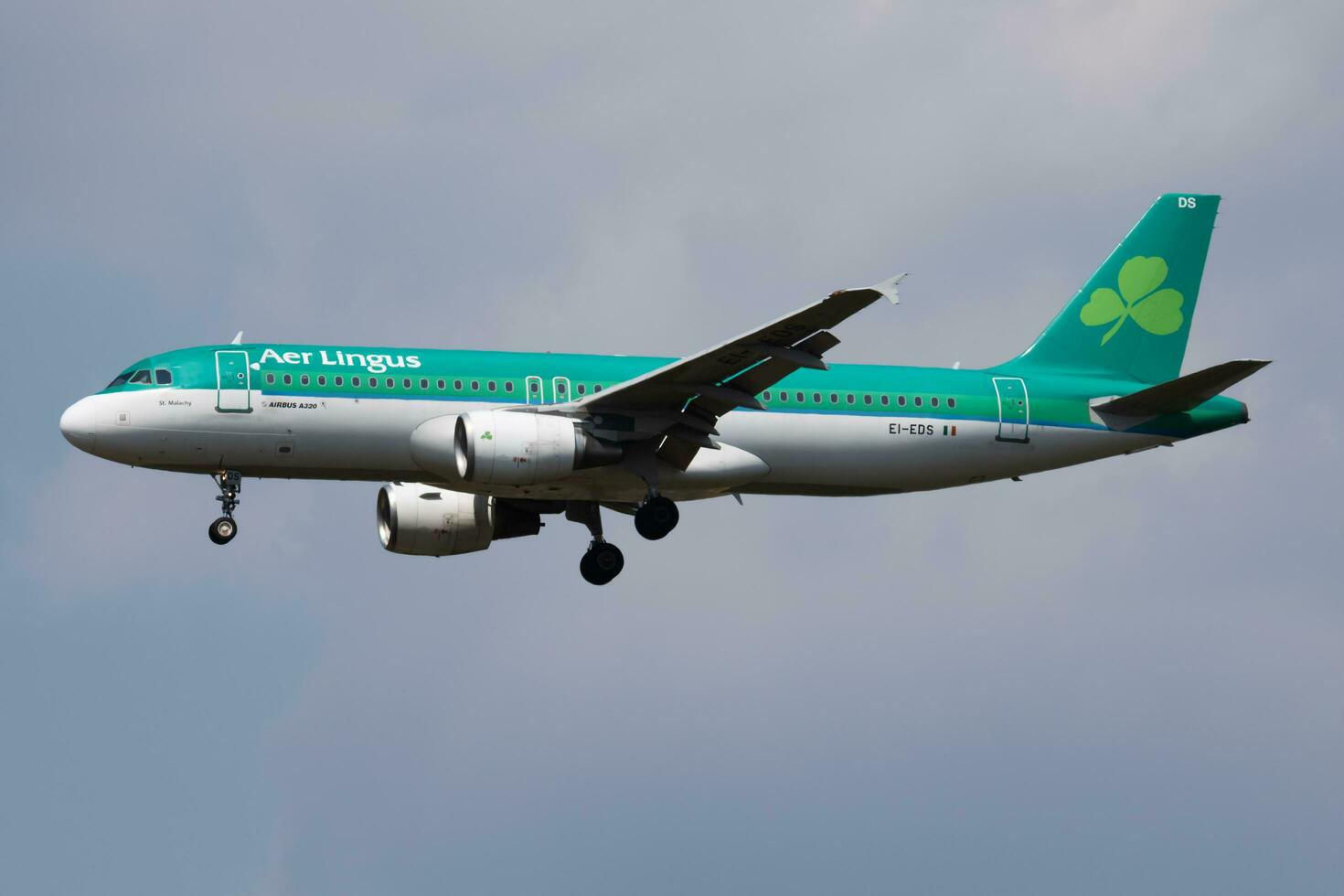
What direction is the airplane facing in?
to the viewer's left
